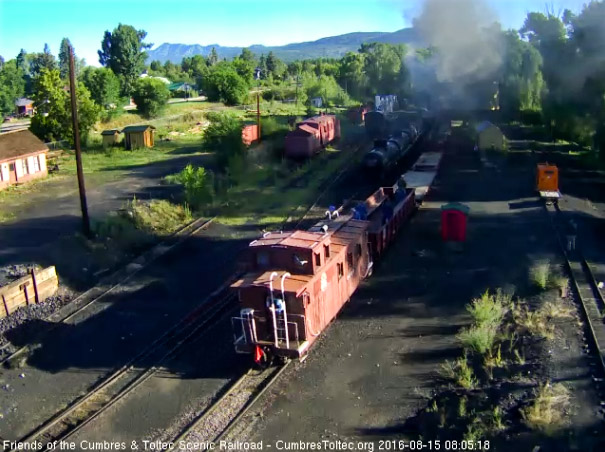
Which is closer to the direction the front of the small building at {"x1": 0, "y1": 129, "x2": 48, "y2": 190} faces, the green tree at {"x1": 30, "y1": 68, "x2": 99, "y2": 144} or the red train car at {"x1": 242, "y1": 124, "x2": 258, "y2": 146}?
the red train car

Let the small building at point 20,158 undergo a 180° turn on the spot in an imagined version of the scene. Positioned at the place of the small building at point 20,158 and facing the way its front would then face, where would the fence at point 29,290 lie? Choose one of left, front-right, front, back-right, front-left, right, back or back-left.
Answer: back-left

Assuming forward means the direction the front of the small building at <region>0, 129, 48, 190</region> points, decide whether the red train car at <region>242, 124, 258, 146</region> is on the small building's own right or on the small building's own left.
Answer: on the small building's own left

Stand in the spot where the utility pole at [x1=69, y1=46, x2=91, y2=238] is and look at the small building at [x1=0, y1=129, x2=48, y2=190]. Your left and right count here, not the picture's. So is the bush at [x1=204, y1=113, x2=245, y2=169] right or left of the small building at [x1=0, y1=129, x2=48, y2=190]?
right

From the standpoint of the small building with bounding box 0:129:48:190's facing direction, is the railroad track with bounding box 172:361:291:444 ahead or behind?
ahead

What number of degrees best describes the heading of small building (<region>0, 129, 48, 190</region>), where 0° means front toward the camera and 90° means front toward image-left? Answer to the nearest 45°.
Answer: approximately 315°

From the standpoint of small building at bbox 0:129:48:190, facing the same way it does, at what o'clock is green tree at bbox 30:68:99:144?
The green tree is roughly at 8 o'clock from the small building.

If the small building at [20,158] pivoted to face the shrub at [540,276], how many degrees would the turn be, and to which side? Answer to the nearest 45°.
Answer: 0° — it already faces it

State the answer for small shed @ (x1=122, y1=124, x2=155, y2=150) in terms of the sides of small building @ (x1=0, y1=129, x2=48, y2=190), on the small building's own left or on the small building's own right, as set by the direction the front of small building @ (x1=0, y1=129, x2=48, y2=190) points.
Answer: on the small building's own left

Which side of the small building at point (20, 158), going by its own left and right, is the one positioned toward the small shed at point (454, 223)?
front

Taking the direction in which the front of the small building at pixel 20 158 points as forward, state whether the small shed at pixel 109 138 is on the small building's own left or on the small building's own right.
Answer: on the small building's own left

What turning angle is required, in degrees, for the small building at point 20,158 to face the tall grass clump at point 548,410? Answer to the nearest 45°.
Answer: approximately 45° to its right

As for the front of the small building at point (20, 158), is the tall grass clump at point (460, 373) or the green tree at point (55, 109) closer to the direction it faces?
the tall grass clump

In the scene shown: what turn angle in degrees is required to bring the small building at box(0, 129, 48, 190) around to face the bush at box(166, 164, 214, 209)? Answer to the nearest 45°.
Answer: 0° — it already faces it

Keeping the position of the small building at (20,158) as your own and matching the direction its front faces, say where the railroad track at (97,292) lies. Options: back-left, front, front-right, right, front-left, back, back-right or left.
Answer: front-right

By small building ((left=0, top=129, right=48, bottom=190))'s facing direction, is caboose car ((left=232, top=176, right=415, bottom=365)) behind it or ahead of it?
ahead
